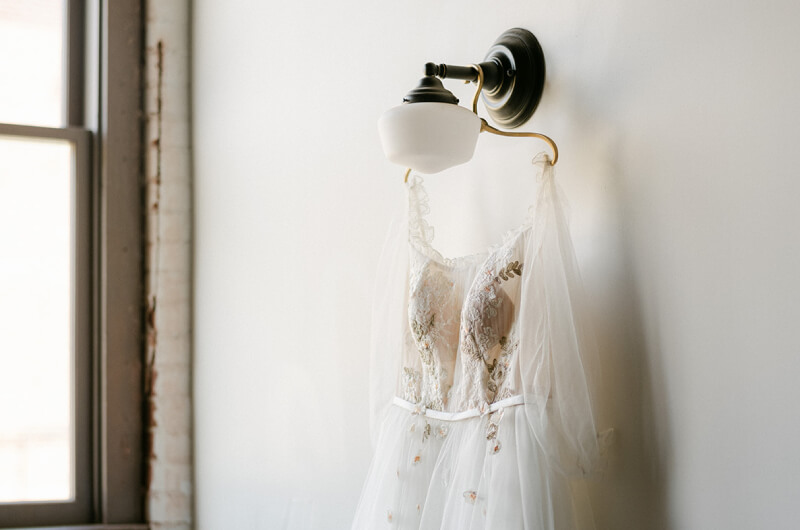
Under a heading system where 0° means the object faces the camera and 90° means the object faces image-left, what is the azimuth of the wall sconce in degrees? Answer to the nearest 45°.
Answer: approximately 45°

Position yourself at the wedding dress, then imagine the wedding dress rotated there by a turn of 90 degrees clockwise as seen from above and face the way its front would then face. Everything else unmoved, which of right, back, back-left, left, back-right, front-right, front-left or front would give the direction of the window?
front

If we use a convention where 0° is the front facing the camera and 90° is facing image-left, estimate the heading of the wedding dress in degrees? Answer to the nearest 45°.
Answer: approximately 45°

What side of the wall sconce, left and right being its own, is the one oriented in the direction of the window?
right
